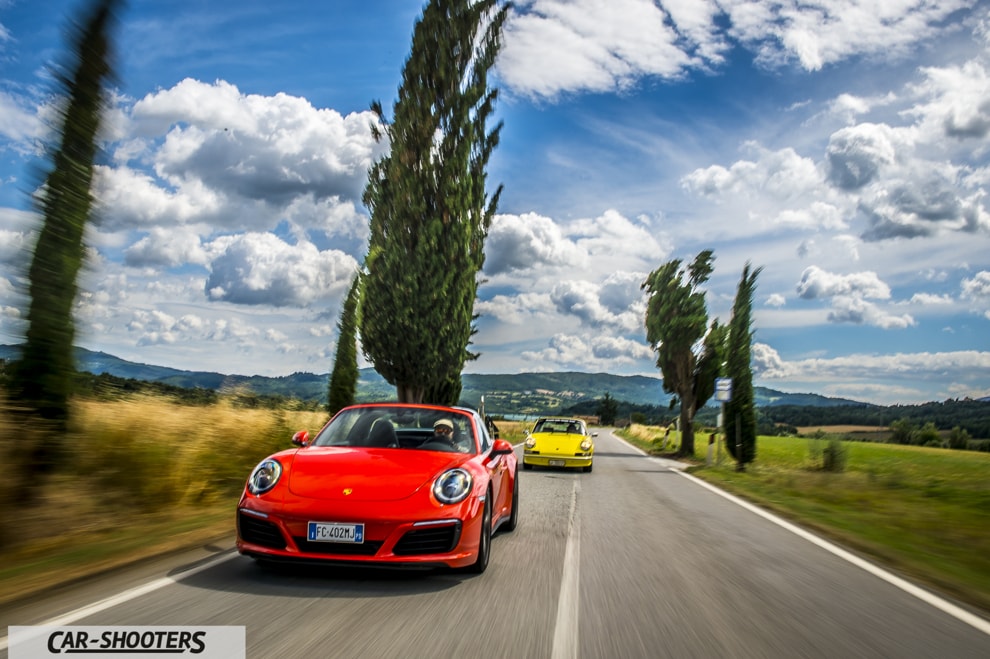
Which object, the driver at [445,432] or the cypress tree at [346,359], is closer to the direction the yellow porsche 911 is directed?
the driver

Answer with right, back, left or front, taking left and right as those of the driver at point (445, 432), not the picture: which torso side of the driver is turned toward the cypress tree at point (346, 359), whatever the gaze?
back

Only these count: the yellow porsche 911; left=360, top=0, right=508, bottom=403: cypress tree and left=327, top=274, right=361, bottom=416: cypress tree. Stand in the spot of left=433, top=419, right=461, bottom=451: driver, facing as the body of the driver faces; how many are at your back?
3

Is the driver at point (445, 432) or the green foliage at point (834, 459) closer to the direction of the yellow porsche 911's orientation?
the driver

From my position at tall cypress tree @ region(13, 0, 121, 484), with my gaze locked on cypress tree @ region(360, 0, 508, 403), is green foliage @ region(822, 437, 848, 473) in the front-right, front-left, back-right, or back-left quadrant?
front-right

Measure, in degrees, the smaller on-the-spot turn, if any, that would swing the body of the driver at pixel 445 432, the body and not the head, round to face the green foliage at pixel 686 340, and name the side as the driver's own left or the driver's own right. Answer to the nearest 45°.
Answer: approximately 180°

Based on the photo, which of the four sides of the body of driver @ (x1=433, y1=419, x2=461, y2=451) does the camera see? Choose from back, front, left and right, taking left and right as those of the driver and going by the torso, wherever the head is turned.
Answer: front

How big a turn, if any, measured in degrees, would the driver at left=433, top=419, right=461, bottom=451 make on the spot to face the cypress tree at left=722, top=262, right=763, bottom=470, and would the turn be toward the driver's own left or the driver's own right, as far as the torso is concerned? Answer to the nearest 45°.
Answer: approximately 135° to the driver's own left

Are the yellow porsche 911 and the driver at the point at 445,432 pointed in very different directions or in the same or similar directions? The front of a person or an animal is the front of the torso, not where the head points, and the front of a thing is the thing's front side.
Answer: same or similar directions

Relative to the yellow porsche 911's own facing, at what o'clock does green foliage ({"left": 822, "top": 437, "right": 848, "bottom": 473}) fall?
The green foliage is roughly at 8 o'clock from the yellow porsche 911.

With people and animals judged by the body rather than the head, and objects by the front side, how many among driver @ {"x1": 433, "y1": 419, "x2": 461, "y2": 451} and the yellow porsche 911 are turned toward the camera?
2

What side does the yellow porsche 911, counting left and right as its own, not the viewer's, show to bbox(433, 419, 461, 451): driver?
front

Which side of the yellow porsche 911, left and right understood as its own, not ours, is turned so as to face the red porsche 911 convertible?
front

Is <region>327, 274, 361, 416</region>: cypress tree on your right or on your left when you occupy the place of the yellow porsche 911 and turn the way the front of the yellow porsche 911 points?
on your right

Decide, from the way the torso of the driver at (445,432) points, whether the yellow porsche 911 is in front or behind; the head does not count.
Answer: behind

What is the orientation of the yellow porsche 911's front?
toward the camera
